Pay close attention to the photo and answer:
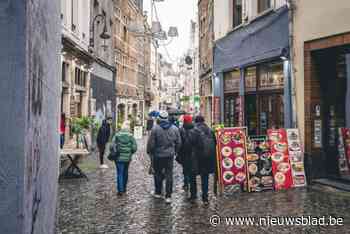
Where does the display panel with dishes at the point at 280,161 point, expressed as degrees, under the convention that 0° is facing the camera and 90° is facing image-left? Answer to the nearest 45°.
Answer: approximately 0°

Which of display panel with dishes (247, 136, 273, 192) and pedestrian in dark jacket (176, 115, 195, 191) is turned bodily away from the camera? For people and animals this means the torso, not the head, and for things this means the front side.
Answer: the pedestrian in dark jacket

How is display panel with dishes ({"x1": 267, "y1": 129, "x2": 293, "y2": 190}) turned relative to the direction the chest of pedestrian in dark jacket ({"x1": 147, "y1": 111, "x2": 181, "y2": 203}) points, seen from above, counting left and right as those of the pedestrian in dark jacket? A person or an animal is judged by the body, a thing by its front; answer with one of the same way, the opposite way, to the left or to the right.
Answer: the opposite way

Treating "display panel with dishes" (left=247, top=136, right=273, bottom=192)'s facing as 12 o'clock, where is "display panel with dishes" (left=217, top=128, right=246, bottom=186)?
"display panel with dishes" (left=217, top=128, right=246, bottom=186) is roughly at 2 o'clock from "display panel with dishes" (left=247, top=136, right=273, bottom=192).

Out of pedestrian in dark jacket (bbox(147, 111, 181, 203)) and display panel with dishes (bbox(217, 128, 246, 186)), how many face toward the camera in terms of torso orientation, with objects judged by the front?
1

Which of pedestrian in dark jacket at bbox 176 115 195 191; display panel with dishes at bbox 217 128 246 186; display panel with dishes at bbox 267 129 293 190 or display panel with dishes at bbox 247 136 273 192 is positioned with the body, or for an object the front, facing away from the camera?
the pedestrian in dark jacket

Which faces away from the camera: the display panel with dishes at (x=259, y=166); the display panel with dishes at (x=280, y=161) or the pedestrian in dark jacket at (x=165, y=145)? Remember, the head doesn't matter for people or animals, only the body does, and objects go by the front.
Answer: the pedestrian in dark jacket

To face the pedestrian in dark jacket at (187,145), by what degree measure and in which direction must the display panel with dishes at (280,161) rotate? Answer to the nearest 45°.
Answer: approximately 45° to its right

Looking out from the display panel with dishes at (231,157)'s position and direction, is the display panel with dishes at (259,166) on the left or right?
on its left

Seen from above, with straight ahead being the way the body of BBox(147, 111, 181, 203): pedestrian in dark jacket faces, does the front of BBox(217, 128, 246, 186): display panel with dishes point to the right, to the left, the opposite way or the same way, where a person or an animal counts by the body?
the opposite way

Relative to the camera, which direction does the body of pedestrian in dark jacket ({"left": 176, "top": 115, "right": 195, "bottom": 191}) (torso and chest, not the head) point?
away from the camera

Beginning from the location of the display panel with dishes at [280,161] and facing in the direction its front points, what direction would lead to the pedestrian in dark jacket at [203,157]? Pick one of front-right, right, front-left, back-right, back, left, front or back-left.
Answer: front-right
